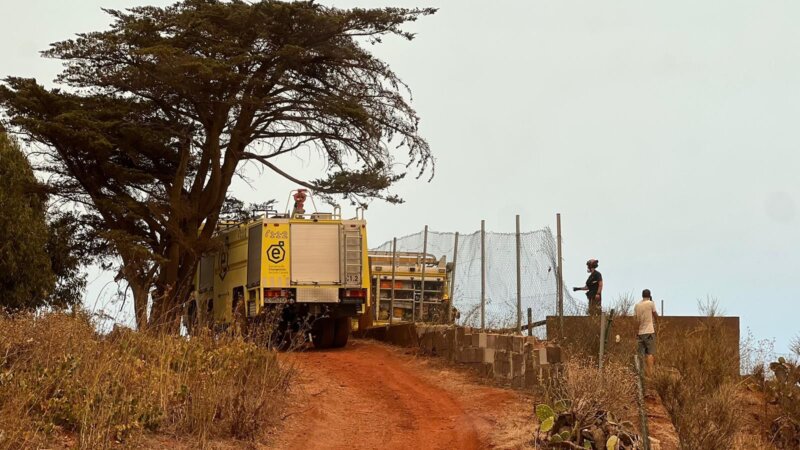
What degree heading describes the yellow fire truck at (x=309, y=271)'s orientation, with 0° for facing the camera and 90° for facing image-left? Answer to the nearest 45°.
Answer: approximately 135°

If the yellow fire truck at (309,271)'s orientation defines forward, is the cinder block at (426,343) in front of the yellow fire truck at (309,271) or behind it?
behind

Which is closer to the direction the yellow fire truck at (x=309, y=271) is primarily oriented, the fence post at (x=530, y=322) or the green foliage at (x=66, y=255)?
the green foliage

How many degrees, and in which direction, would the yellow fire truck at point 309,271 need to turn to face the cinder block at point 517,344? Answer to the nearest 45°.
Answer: approximately 180°

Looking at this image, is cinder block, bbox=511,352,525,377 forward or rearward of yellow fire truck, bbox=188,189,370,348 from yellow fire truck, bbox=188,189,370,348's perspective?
rearward

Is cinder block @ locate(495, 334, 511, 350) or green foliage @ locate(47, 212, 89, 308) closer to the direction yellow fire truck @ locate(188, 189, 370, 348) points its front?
the green foliage

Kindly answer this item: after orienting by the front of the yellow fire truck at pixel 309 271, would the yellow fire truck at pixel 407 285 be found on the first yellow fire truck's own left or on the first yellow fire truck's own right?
on the first yellow fire truck's own right
